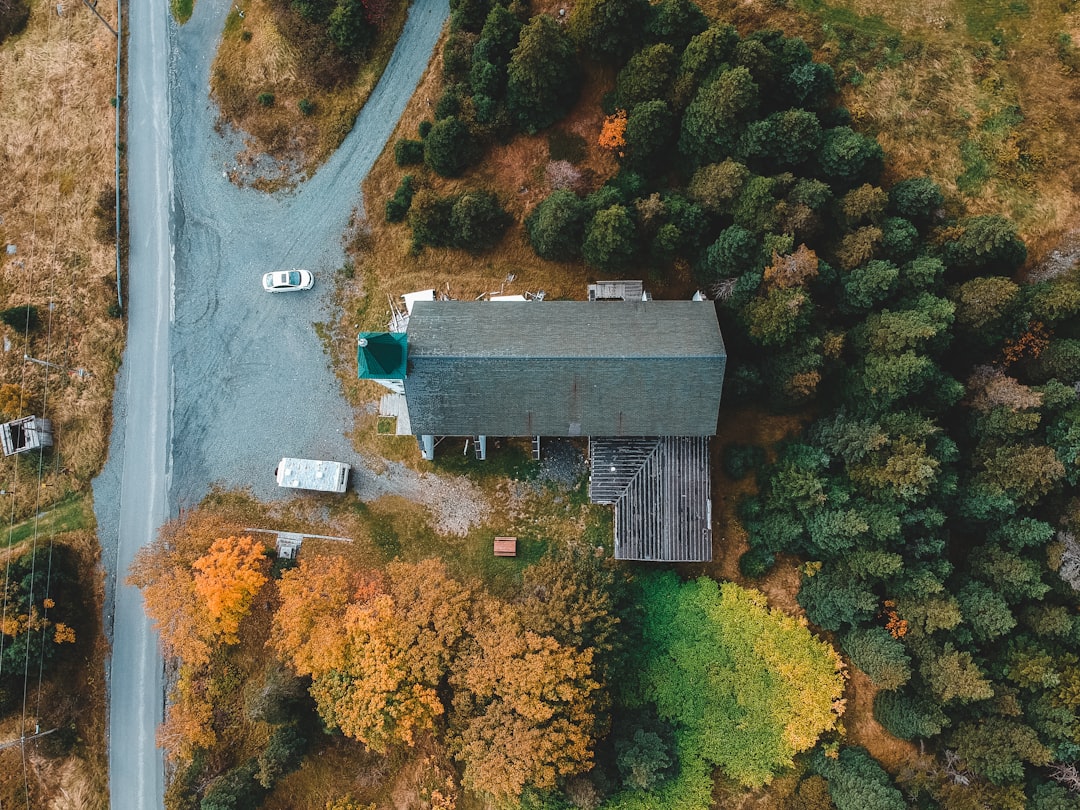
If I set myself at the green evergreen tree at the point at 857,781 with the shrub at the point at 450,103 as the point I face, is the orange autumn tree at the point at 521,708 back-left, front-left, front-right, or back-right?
front-left

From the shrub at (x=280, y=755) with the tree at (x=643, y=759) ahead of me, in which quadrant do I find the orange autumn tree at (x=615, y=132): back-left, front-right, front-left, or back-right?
front-left

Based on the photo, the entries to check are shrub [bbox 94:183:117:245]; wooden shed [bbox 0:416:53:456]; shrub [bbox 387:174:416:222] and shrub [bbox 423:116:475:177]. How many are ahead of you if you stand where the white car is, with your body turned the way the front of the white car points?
2
